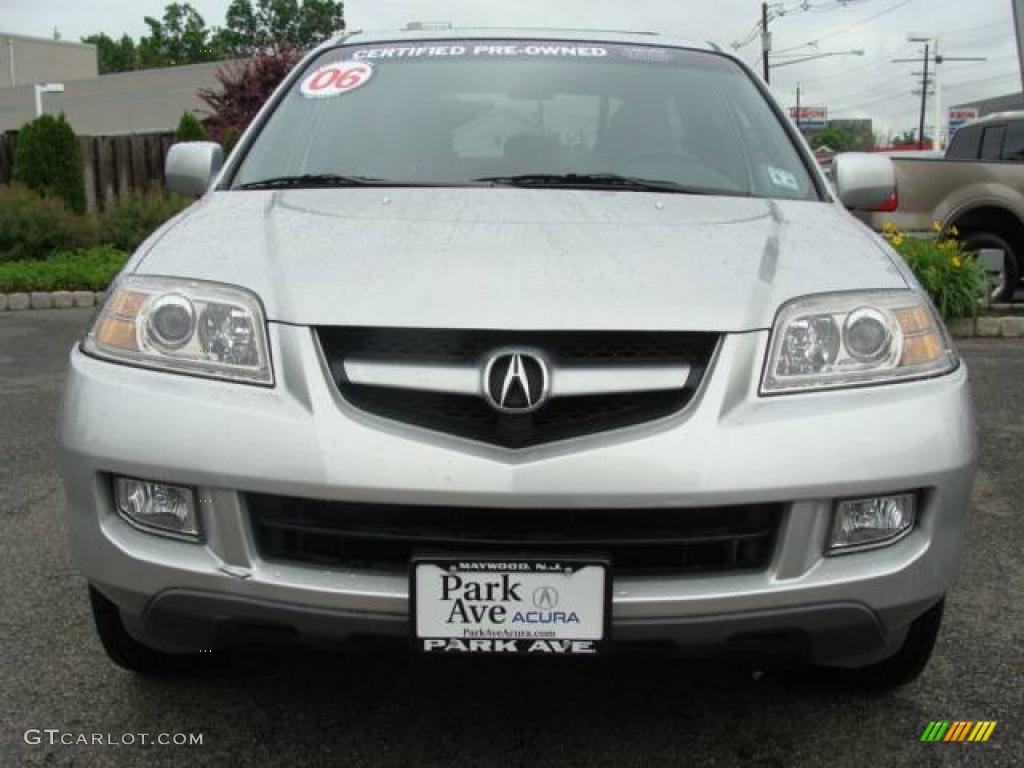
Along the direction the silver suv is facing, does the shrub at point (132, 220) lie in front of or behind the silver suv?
behind

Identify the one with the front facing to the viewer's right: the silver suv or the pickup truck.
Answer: the pickup truck

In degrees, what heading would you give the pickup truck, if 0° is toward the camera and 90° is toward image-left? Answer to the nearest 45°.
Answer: approximately 270°

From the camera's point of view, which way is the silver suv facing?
toward the camera

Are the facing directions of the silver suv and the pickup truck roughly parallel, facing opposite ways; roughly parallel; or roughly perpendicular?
roughly perpendicular

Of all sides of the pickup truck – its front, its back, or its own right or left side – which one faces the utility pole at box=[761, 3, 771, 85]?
left

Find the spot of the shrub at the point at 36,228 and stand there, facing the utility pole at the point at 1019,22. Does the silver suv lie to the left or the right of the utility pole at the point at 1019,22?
right

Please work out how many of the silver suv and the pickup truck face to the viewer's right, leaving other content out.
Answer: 1

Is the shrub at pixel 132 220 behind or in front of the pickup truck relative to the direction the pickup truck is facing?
behind

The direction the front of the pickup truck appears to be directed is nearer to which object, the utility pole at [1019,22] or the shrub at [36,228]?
the utility pole
